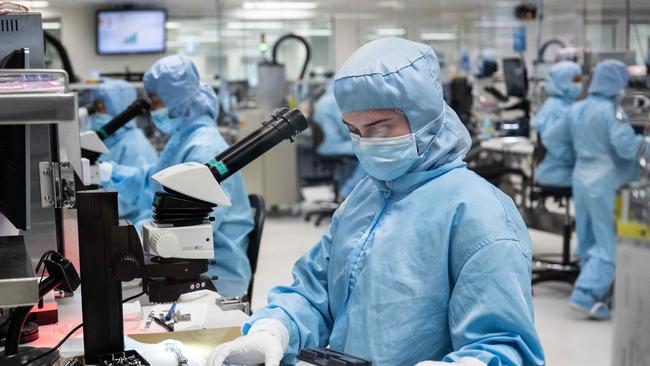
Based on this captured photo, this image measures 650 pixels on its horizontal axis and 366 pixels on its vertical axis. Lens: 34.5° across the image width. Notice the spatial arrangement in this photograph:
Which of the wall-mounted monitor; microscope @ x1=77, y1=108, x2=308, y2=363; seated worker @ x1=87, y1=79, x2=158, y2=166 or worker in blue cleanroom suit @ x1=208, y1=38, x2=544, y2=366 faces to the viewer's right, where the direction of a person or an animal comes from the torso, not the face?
the microscope

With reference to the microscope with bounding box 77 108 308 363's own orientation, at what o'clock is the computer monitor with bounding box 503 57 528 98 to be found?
The computer monitor is roughly at 10 o'clock from the microscope.

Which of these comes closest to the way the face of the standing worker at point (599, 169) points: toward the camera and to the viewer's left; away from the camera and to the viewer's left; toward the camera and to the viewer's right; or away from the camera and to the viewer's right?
away from the camera and to the viewer's right

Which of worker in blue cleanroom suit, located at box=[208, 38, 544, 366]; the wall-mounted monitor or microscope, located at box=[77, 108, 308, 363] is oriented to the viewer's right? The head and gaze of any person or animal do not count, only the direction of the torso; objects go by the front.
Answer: the microscope

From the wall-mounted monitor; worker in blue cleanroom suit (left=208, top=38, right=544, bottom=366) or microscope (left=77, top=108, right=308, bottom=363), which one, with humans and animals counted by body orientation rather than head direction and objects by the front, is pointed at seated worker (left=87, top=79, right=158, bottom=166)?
the wall-mounted monitor

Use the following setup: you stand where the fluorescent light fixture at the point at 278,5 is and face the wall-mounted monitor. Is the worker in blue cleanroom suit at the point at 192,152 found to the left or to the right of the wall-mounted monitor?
left

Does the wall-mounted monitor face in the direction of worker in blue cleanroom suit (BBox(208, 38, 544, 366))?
yes

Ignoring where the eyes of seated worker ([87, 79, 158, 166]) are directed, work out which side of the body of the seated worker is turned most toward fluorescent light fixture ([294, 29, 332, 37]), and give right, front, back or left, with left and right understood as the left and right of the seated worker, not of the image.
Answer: right

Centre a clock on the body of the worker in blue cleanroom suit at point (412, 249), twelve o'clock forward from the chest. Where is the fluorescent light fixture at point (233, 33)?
The fluorescent light fixture is roughly at 4 o'clock from the worker in blue cleanroom suit.

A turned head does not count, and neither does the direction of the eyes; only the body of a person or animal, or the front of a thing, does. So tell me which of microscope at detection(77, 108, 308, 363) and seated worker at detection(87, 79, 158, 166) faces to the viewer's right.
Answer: the microscope

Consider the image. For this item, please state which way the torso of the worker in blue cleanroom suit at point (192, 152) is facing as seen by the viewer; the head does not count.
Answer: to the viewer's left

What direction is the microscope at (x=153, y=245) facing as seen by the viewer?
to the viewer's right

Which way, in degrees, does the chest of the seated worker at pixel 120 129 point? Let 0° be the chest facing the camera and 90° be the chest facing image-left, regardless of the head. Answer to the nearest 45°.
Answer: approximately 90°

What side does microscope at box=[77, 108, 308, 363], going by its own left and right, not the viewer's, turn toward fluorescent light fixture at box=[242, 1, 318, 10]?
left

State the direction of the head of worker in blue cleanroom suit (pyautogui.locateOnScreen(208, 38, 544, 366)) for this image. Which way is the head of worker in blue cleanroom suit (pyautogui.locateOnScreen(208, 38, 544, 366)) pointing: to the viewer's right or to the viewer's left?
to the viewer's left
